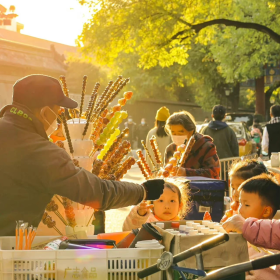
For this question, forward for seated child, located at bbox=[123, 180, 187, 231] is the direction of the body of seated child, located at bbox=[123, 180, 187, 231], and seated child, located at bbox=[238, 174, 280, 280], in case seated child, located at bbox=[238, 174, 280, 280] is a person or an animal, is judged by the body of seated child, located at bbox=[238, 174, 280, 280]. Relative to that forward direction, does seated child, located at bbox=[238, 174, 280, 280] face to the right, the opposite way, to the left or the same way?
to the right

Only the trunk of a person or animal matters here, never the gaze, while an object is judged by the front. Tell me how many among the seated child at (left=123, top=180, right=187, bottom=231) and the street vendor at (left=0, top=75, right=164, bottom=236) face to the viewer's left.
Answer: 0

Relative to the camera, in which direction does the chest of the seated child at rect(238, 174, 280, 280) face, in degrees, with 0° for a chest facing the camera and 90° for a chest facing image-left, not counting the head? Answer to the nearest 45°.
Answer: approximately 90°

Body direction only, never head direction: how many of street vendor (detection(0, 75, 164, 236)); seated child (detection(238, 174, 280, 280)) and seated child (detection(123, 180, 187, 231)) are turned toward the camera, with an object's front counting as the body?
1

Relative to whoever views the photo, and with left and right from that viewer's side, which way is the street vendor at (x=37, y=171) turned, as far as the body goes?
facing away from the viewer and to the right of the viewer

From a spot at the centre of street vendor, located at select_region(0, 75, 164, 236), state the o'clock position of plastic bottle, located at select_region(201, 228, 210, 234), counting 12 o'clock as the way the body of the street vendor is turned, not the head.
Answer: The plastic bottle is roughly at 2 o'clock from the street vendor.

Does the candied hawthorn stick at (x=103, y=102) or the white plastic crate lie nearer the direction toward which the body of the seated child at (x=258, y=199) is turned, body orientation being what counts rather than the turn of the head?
the candied hawthorn stick

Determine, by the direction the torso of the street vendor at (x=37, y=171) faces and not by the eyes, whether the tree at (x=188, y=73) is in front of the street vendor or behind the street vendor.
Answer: in front

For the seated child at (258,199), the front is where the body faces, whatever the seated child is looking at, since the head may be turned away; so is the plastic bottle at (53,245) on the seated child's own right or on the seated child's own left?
on the seated child's own left

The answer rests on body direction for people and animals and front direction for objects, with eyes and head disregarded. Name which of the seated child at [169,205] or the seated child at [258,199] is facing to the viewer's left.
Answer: the seated child at [258,199]

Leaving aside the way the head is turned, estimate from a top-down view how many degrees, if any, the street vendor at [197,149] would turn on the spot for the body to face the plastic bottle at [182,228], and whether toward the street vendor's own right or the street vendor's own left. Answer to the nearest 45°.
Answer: approximately 45° to the street vendor's own left

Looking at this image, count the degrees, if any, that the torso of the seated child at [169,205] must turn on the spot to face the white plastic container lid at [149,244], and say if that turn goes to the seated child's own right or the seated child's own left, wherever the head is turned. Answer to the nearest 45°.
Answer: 0° — they already face it

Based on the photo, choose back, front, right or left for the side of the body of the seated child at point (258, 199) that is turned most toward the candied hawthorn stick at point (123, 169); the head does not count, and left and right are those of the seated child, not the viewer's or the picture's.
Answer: front
